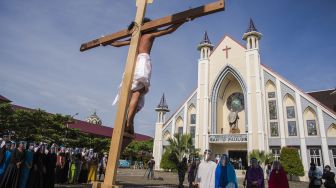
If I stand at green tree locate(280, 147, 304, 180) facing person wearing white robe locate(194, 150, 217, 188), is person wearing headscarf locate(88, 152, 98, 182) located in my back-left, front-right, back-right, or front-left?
front-right

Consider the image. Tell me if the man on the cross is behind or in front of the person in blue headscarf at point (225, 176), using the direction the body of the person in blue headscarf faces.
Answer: in front

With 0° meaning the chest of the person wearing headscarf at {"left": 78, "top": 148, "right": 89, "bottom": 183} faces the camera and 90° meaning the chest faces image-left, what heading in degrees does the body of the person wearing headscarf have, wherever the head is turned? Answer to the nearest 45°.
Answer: approximately 315°

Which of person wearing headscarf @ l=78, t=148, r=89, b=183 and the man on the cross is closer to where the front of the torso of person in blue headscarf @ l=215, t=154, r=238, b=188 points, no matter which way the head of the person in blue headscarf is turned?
the man on the cross

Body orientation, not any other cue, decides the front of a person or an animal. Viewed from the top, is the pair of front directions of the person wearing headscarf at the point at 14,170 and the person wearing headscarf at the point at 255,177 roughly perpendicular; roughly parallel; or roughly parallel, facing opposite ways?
roughly perpendicular

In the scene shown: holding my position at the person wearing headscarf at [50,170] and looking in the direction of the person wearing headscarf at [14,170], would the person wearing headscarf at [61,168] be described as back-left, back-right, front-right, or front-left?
back-right

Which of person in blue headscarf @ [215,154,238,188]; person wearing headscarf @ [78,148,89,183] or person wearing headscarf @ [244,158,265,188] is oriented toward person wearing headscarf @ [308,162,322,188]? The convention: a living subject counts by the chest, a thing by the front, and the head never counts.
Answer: person wearing headscarf @ [78,148,89,183]
